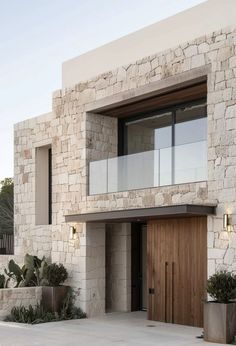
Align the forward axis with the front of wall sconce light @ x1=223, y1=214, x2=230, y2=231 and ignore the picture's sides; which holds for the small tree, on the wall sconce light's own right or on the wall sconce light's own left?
on the wall sconce light's own right

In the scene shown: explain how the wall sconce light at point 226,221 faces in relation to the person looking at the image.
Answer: facing the viewer and to the left of the viewer

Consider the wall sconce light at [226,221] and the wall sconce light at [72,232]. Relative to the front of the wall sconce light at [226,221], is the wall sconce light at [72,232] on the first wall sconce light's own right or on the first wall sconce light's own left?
on the first wall sconce light's own right

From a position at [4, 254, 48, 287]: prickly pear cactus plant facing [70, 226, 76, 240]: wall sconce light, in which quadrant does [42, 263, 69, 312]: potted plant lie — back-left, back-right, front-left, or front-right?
front-right

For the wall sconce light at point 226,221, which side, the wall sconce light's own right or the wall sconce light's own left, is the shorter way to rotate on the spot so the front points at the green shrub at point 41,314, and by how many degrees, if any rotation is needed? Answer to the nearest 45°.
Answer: approximately 90° to the wall sconce light's own right

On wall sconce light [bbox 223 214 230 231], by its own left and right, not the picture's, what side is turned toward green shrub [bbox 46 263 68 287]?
right

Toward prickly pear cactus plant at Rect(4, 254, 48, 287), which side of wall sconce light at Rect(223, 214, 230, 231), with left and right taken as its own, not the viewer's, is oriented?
right
